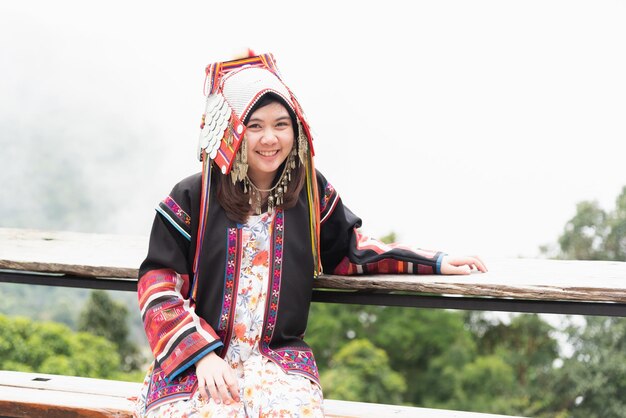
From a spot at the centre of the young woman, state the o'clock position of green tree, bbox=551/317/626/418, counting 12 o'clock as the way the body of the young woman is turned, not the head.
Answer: The green tree is roughly at 7 o'clock from the young woman.

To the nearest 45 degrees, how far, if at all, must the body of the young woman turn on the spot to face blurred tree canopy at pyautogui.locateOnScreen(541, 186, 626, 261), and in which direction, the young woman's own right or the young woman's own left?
approximately 135° to the young woman's own left

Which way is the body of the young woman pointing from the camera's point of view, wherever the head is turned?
toward the camera

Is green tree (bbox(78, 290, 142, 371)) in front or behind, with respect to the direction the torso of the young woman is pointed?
behind

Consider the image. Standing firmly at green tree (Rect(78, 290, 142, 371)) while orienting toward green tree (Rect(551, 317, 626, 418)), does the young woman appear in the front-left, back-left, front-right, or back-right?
front-right
